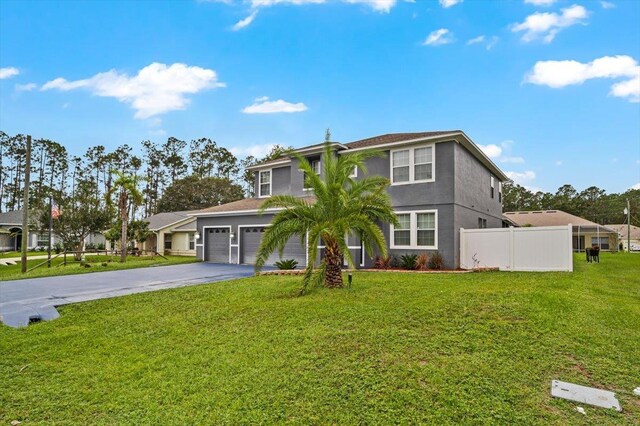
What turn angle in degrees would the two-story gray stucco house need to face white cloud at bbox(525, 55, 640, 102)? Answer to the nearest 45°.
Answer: approximately 135° to its left

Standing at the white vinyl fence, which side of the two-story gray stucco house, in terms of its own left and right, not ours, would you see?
left

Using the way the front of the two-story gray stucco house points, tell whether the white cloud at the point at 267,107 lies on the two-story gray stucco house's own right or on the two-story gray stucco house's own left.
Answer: on the two-story gray stucco house's own right

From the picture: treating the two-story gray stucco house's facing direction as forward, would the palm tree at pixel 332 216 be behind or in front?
in front

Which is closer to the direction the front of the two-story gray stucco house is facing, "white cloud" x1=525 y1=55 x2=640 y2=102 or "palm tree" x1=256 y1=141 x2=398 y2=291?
the palm tree

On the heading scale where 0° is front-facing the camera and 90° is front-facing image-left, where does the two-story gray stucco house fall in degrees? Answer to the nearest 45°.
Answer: approximately 45°

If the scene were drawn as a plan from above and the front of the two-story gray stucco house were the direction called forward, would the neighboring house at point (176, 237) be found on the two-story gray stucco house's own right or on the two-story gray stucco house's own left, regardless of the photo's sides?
on the two-story gray stucco house's own right
